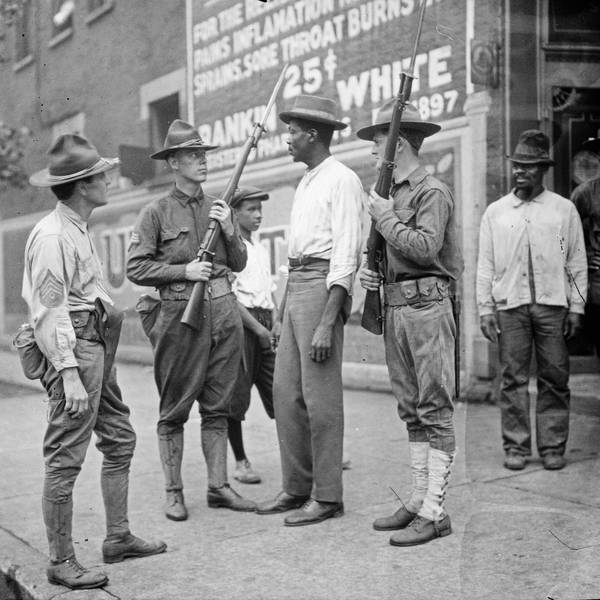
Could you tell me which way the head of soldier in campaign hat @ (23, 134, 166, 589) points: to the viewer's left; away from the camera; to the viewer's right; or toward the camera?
to the viewer's right

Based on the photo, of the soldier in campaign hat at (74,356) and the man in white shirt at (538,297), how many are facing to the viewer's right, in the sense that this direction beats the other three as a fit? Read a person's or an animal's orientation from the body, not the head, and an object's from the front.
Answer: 1

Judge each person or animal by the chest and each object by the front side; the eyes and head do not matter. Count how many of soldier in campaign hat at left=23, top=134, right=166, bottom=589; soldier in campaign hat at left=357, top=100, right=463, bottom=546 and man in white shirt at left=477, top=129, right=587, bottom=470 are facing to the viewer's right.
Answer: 1

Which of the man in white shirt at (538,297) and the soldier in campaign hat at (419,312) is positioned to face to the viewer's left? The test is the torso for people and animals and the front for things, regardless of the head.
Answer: the soldier in campaign hat

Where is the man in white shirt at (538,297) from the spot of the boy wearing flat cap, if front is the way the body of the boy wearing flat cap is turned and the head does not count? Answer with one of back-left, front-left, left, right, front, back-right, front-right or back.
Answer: front-left

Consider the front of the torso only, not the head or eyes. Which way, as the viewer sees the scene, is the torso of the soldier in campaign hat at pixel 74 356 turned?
to the viewer's right

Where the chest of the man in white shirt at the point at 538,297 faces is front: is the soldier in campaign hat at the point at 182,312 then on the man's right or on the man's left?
on the man's right

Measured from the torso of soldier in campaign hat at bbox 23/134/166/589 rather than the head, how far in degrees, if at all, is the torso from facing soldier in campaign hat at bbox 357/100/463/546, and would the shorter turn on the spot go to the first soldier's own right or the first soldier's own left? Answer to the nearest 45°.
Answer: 0° — they already face them

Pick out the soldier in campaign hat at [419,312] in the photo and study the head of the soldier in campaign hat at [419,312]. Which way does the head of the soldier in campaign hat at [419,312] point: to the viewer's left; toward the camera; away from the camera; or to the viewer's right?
to the viewer's left

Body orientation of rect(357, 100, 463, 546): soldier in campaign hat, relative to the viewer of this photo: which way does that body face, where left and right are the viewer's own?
facing to the left of the viewer
